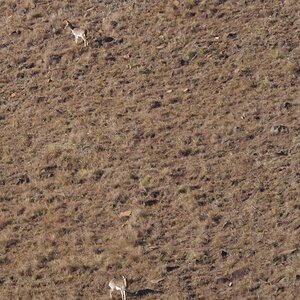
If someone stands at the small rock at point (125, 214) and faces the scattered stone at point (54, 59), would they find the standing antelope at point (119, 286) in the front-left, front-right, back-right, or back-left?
back-left

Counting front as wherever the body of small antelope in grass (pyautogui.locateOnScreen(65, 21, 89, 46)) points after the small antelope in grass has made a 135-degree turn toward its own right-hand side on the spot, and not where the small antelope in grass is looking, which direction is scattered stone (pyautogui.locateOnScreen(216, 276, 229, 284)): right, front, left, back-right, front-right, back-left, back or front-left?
right

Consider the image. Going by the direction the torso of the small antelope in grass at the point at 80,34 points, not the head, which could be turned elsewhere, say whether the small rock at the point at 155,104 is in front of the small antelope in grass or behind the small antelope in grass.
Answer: behind

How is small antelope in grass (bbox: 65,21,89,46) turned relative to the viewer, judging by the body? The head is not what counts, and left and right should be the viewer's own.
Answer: facing away from the viewer and to the left of the viewer
